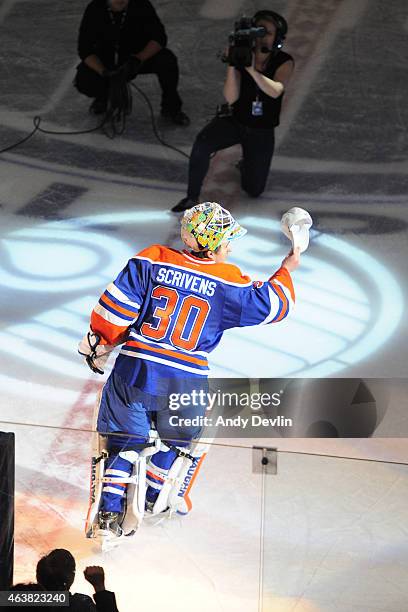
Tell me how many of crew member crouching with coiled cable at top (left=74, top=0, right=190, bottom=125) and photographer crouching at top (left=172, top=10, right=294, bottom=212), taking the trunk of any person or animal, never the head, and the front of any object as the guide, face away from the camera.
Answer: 0

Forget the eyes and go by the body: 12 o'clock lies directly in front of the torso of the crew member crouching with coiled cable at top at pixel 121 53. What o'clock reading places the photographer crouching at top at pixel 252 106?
the photographer crouching at top at pixel 252 106 is roughly at 11 o'clock from the crew member crouching with coiled cable at top at pixel 121 53.

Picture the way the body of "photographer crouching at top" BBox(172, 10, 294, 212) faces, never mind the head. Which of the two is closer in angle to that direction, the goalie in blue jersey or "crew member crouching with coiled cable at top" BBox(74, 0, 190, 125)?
the goalie in blue jersey

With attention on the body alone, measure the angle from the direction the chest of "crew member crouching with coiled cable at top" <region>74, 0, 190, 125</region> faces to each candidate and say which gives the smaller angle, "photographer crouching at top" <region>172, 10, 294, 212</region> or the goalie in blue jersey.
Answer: the goalie in blue jersey

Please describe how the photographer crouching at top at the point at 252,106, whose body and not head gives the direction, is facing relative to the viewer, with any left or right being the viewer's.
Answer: facing the viewer and to the left of the viewer

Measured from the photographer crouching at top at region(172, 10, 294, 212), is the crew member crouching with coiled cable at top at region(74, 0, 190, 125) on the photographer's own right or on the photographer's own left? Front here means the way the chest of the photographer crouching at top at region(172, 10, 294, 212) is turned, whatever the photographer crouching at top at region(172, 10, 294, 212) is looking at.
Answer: on the photographer's own right

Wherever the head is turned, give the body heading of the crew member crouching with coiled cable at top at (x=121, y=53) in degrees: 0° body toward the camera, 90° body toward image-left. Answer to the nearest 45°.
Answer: approximately 0°

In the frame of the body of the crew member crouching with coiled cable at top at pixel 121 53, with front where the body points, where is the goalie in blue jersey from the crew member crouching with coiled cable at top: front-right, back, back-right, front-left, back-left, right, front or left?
front

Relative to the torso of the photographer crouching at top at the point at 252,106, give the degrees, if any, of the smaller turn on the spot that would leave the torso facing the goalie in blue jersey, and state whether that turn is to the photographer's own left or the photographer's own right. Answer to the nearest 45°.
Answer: approximately 45° to the photographer's own left

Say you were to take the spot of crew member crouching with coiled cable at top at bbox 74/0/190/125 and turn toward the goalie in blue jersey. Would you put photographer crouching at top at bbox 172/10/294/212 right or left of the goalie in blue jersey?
left
